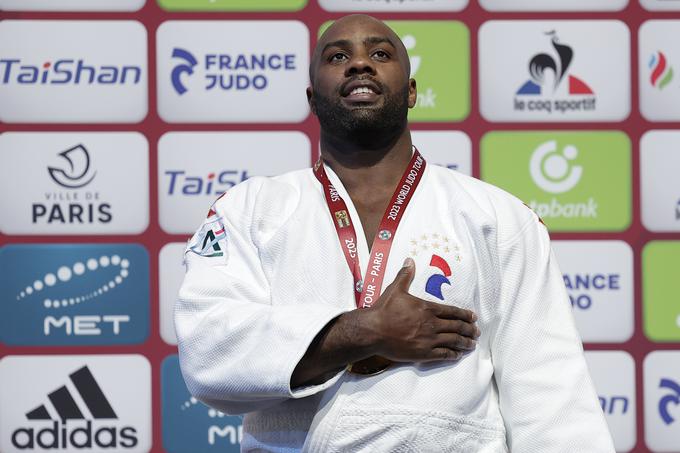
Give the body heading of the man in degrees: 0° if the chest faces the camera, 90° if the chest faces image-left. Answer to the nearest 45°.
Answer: approximately 0°
